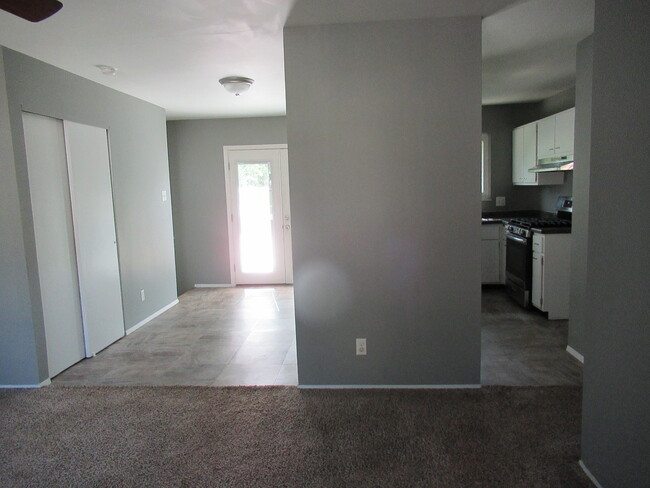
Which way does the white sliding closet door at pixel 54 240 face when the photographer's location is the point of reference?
facing the viewer and to the right of the viewer

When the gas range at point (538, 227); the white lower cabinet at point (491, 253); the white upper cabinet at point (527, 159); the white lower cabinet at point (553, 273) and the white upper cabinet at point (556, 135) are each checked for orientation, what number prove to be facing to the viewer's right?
0

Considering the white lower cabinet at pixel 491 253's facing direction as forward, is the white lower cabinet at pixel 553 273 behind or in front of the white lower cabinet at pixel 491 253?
in front

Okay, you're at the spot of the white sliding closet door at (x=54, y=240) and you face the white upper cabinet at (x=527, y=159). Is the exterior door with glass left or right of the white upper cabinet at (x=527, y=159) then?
left

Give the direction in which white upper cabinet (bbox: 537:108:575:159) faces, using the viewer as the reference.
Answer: facing the viewer and to the left of the viewer

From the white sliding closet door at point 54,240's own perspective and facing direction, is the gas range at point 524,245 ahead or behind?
ahead

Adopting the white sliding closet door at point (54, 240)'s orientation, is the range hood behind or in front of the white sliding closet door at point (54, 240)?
in front

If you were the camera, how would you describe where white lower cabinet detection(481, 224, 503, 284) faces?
facing the viewer

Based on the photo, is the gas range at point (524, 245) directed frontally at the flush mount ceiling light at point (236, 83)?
yes

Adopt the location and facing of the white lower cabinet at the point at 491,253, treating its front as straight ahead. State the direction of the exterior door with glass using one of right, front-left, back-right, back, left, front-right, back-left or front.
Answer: right

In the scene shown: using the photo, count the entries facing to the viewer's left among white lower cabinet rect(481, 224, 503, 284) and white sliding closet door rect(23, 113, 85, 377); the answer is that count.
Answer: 0

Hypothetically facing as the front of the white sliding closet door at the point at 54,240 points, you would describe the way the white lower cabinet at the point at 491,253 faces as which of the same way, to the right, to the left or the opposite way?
to the right
